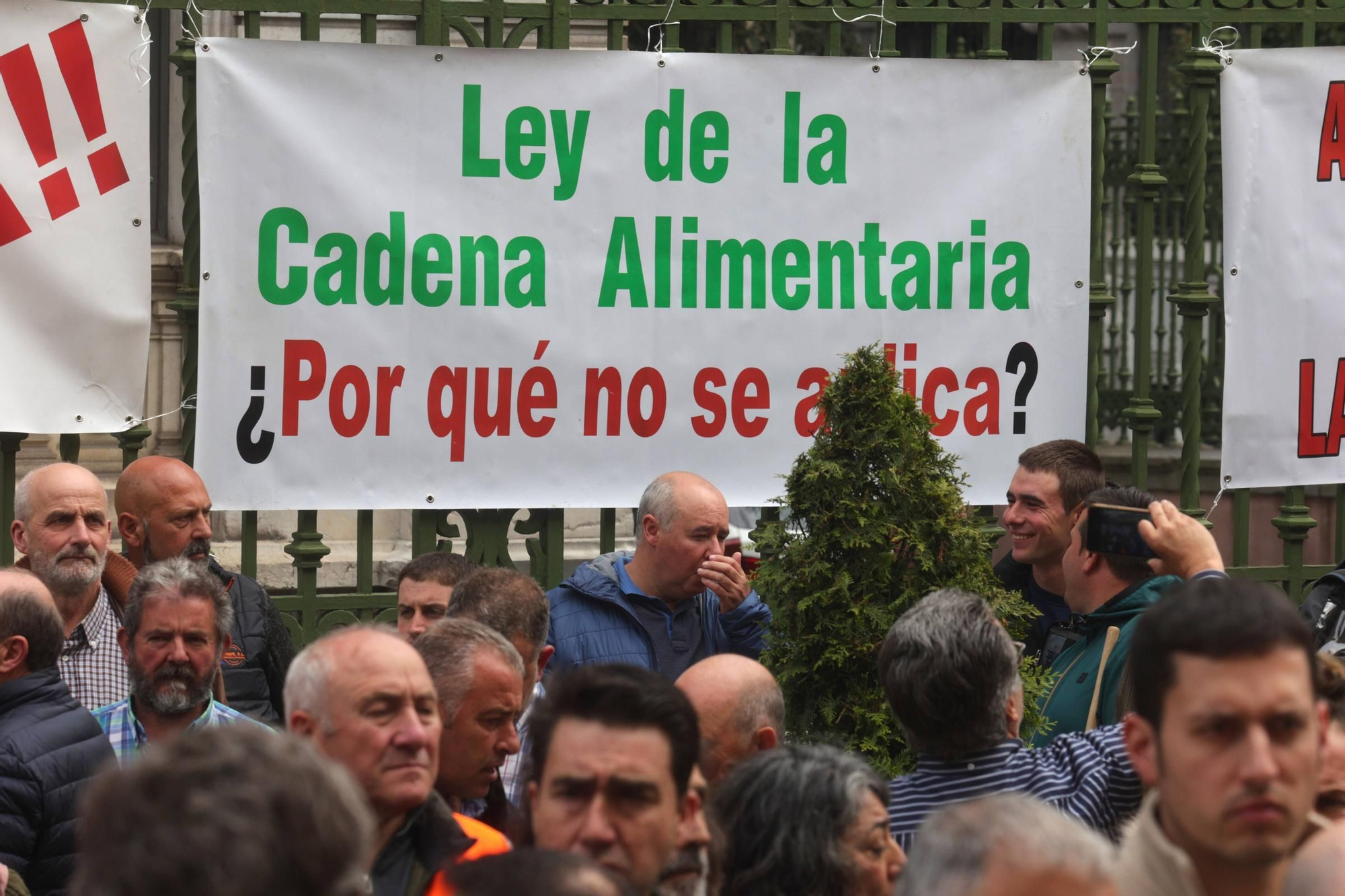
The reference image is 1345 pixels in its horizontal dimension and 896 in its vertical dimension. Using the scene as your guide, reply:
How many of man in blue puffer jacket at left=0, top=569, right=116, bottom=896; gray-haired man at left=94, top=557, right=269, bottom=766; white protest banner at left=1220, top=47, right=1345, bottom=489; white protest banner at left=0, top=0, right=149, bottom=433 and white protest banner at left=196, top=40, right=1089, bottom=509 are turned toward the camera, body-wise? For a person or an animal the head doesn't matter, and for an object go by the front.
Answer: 4

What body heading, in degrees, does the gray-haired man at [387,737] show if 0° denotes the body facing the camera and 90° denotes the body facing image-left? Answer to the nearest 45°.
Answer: approximately 315°

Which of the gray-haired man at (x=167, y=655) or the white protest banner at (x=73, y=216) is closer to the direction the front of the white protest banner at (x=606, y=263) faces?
the gray-haired man
